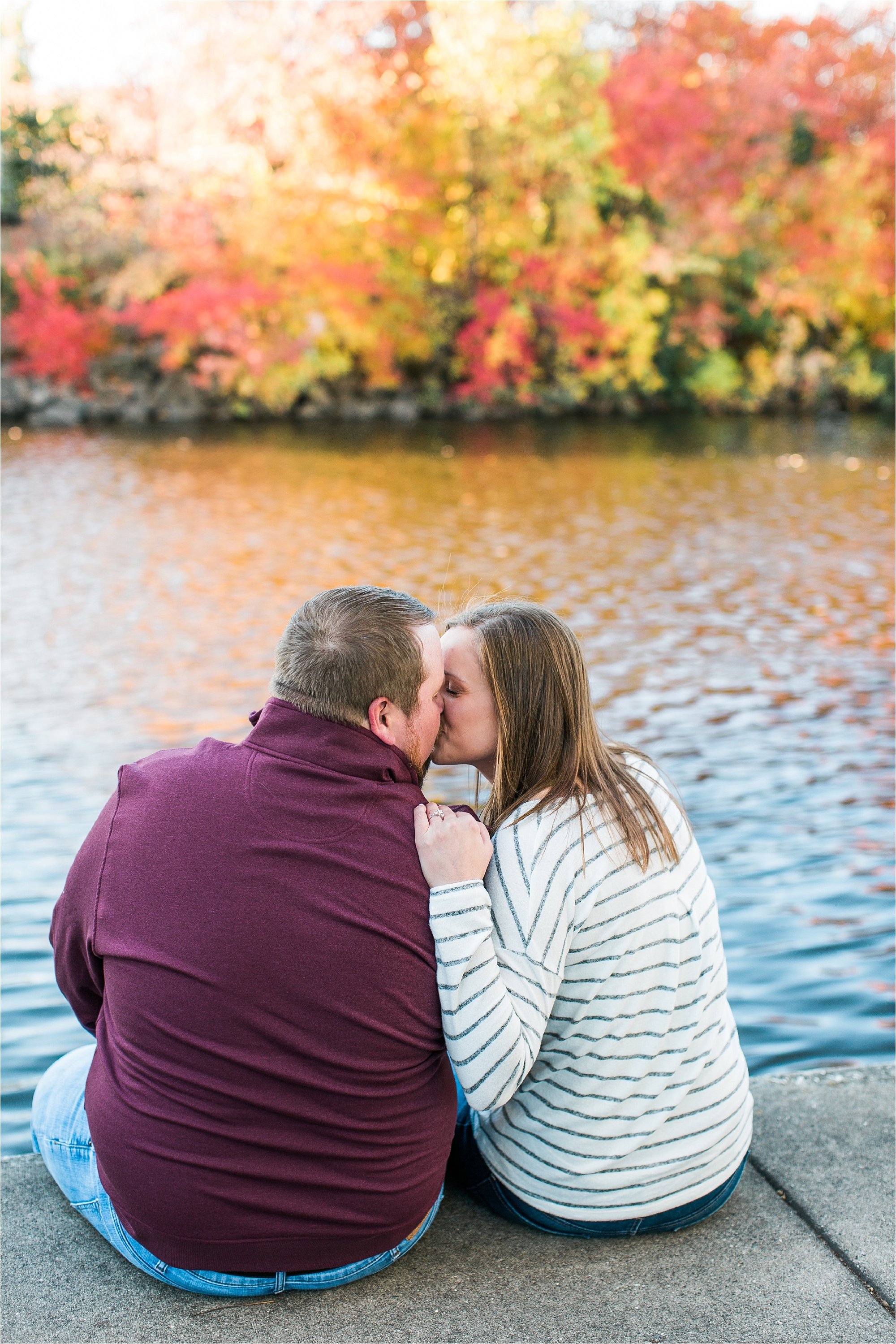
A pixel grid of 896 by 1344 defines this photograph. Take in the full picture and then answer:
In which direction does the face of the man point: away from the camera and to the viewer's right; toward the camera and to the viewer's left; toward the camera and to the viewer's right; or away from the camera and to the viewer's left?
away from the camera and to the viewer's right

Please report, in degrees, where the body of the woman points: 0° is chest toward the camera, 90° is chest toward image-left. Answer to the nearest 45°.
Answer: approximately 135°

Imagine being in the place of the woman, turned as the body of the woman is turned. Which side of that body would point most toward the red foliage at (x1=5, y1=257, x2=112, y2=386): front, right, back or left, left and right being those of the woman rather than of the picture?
front
